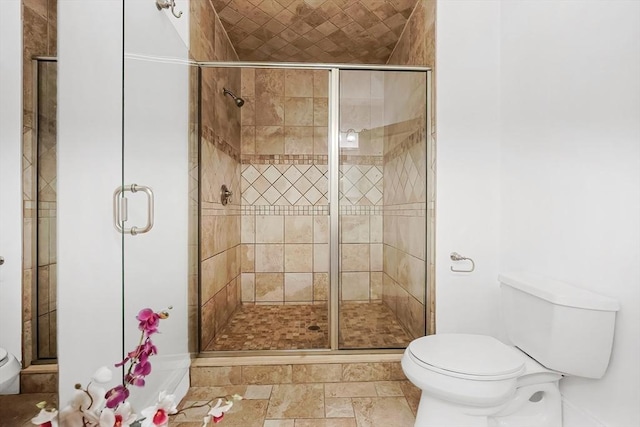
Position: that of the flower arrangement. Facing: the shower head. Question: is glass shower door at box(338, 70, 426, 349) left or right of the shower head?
right

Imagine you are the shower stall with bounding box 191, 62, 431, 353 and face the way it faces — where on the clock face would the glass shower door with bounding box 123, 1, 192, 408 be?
The glass shower door is roughly at 2 o'clock from the shower stall.

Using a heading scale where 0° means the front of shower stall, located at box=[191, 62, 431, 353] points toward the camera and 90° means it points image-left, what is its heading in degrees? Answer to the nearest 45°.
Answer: approximately 0°

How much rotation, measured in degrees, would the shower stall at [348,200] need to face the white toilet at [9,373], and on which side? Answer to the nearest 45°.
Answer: approximately 45° to its right

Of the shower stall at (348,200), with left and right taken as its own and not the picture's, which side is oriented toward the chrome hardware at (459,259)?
left

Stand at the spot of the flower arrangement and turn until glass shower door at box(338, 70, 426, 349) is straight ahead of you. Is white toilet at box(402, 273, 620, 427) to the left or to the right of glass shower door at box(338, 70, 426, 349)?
right

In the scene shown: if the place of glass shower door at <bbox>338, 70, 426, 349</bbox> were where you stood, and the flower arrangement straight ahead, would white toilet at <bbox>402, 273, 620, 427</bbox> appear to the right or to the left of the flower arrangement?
left

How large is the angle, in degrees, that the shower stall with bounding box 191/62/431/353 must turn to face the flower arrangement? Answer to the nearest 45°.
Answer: approximately 45° to its right
